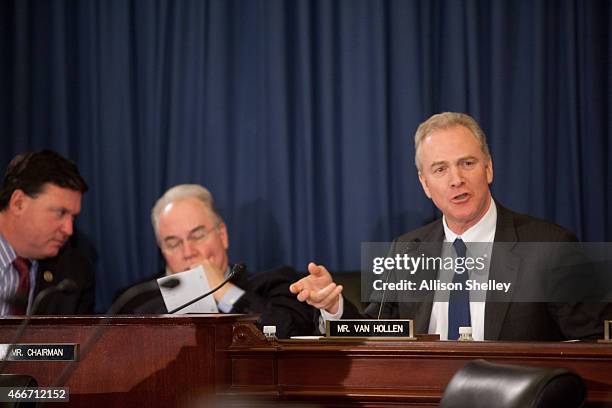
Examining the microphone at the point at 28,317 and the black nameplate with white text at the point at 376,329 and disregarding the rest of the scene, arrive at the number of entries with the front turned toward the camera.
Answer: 1

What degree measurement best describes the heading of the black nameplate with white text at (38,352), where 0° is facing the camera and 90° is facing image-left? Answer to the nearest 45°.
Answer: approximately 0°

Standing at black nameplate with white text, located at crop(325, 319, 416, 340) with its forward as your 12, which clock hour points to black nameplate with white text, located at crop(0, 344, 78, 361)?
black nameplate with white text, located at crop(0, 344, 78, 361) is roughly at 3 o'clock from black nameplate with white text, located at crop(325, 319, 416, 340).

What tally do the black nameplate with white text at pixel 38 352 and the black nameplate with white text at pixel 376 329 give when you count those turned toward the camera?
2

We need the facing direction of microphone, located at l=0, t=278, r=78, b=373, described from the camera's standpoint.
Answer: facing to the right of the viewer

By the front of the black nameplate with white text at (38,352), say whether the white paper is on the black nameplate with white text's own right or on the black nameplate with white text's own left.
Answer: on the black nameplate with white text's own left

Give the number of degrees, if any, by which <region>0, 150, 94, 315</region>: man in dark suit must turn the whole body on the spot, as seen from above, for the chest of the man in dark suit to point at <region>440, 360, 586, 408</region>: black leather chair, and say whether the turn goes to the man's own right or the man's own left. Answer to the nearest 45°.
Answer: approximately 45° to the man's own right

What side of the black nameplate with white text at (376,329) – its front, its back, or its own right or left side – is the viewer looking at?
front

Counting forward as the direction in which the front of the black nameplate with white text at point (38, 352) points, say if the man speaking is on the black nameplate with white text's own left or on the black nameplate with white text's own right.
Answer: on the black nameplate with white text's own left

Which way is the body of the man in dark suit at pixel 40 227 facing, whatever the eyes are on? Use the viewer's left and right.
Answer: facing the viewer and to the right of the viewer

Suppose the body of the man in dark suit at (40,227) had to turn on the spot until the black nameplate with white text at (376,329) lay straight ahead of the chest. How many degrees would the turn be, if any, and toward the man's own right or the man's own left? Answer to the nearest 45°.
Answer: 0° — they already face it

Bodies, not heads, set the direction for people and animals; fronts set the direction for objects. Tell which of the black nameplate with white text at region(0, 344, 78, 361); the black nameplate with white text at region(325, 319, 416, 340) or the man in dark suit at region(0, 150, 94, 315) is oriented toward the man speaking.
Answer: the man in dark suit
